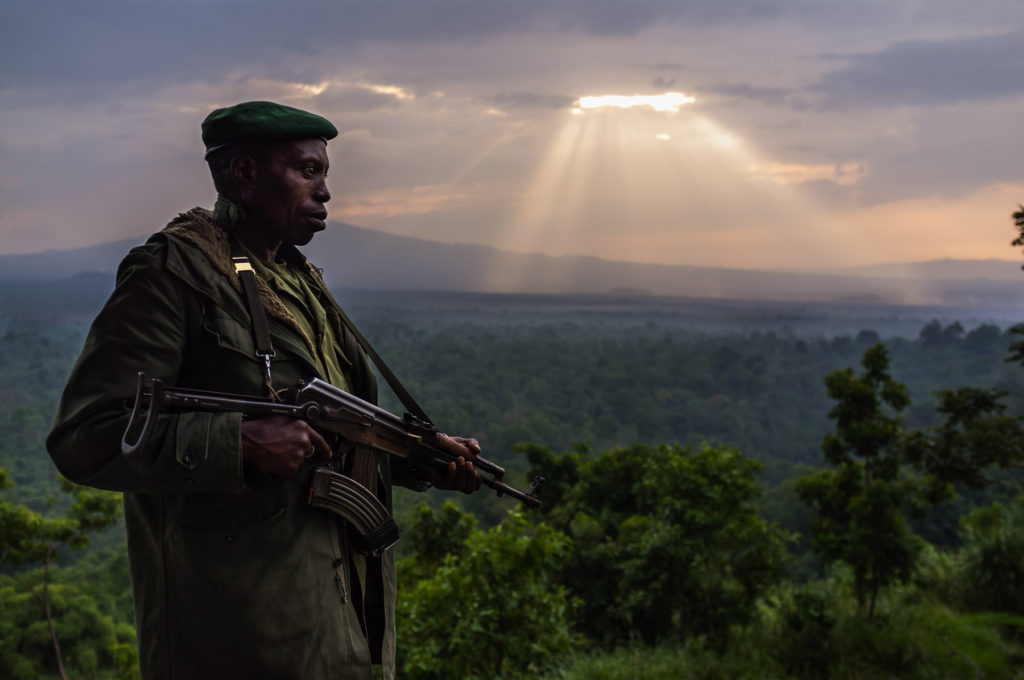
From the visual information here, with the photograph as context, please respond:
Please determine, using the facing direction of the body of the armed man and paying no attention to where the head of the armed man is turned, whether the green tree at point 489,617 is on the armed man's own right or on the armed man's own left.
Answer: on the armed man's own left

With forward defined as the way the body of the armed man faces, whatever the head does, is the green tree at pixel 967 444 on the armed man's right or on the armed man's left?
on the armed man's left

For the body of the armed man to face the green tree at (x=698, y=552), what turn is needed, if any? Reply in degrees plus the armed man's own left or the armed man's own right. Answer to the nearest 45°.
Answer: approximately 90° to the armed man's own left

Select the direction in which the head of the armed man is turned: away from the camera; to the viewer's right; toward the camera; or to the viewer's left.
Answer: to the viewer's right

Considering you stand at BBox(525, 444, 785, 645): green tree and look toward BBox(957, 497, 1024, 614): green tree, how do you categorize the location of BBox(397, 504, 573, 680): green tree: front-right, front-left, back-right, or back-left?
back-right

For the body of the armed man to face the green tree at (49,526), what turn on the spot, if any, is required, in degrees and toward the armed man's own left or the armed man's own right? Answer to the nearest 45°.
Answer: approximately 135° to the armed man's own left

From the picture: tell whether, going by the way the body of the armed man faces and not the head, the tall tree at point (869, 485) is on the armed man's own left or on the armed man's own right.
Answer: on the armed man's own left
